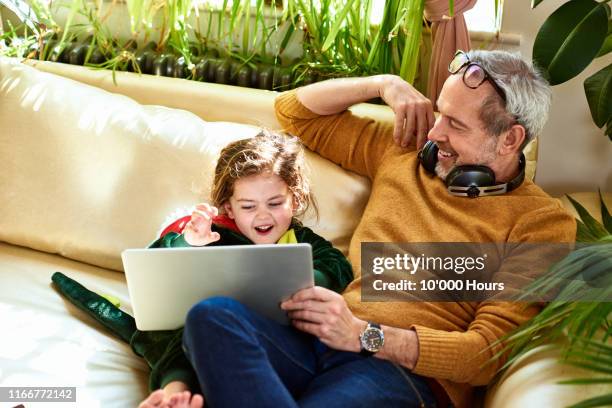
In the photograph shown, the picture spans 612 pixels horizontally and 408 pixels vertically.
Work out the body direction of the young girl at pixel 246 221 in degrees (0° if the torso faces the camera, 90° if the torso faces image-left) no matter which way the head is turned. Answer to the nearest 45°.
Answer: approximately 0°

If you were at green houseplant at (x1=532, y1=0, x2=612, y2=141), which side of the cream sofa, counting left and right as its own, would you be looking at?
left

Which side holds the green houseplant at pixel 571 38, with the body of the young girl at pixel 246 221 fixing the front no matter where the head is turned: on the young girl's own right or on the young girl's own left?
on the young girl's own left

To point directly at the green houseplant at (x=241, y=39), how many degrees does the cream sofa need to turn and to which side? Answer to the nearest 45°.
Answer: approximately 135° to its left

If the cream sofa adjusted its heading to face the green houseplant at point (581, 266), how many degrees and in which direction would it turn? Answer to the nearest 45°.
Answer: approximately 45° to its left

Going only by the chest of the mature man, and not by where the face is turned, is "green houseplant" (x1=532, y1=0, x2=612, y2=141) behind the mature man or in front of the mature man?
behind

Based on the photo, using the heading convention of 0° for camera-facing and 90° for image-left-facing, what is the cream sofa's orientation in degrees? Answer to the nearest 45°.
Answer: approximately 0°

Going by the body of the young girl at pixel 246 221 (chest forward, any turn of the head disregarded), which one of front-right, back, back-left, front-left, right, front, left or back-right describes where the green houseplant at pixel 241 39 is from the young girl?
back
